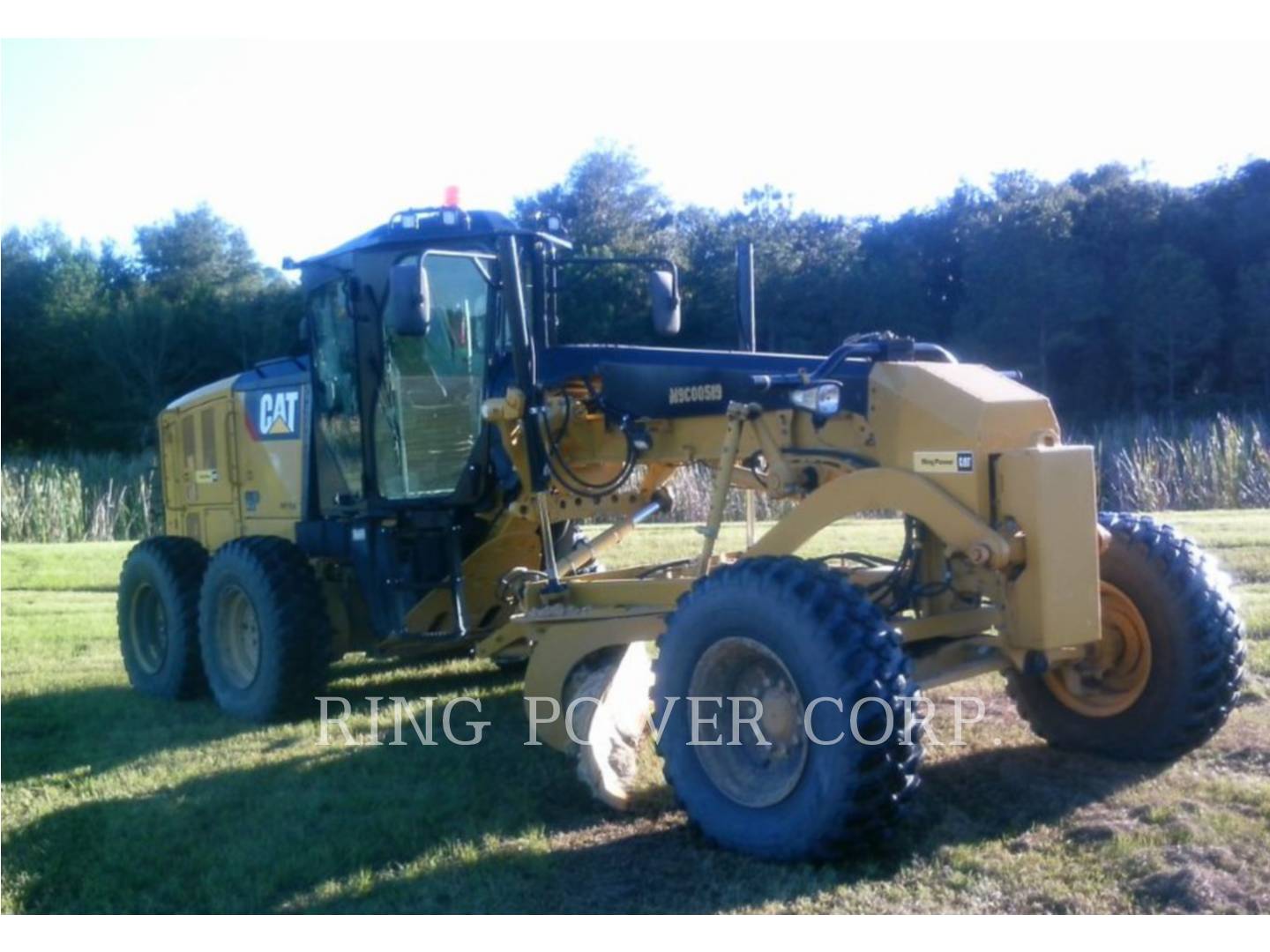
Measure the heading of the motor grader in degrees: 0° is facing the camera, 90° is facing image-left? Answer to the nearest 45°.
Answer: approximately 315°
